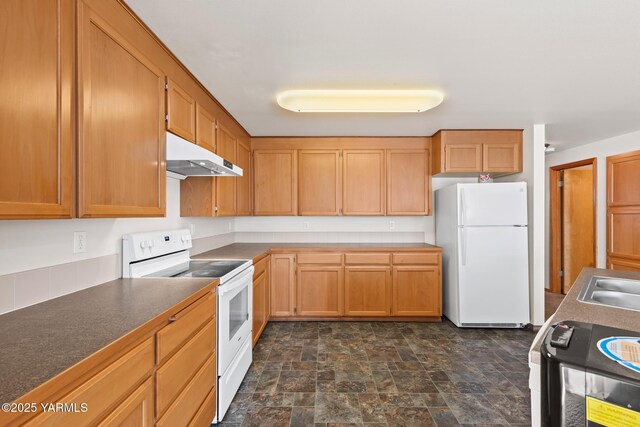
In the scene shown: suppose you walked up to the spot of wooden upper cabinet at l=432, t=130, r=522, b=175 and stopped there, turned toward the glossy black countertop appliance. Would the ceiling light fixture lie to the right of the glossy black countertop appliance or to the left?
right

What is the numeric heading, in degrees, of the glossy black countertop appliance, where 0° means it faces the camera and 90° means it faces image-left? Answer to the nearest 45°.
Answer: approximately 45°

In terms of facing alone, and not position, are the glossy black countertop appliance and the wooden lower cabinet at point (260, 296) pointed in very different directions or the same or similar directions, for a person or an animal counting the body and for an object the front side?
very different directions

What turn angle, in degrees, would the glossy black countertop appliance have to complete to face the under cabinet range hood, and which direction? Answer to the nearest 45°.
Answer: approximately 45° to its right

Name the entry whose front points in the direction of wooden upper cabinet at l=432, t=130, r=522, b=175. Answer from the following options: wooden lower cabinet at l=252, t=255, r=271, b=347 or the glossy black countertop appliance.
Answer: the wooden lower cabinet

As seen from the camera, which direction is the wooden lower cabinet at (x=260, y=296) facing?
to the viewer's right

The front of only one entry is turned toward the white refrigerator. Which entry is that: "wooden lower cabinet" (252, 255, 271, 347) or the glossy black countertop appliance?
the wooden lower cabinet

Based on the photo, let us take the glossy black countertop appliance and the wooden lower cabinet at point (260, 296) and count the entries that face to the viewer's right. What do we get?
1

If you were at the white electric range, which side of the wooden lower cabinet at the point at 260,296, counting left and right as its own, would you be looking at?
right

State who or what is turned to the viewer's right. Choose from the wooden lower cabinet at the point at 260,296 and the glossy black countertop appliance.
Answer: the wooden lower cabinet
